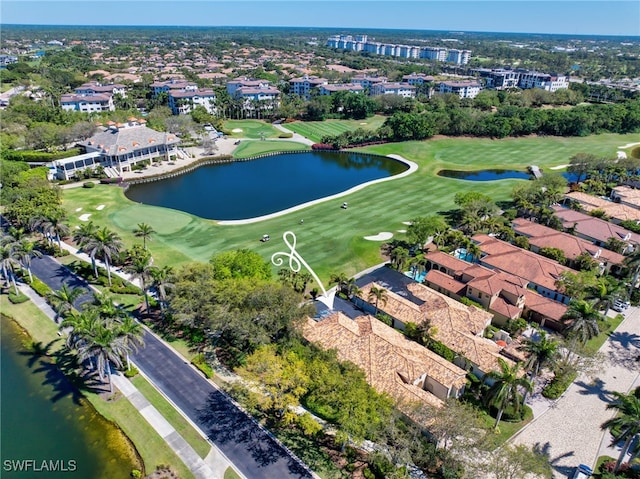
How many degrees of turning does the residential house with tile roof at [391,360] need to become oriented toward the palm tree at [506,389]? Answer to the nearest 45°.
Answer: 0° — it already faces it

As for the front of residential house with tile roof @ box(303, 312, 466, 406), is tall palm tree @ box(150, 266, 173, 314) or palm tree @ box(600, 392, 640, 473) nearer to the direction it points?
the palm tree

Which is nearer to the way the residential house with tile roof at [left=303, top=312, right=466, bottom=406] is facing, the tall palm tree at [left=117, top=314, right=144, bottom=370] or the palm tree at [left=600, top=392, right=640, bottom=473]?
the palm tree

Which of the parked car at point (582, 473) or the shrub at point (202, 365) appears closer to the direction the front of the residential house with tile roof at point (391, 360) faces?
the parked car

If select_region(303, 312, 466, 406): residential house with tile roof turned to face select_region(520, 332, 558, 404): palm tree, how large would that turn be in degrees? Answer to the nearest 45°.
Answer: approximately 45° to its left

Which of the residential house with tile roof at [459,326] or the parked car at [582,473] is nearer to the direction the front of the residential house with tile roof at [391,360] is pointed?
the parked car

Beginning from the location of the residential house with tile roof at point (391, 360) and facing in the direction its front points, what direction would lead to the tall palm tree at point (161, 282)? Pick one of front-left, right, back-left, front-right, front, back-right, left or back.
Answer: back-right

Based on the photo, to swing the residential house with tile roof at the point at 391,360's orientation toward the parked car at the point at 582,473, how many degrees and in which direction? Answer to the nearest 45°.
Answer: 0° — it already faces it

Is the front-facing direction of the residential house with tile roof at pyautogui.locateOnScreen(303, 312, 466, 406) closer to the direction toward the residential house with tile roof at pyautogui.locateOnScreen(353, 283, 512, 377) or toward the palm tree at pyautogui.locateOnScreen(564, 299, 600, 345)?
the palm tree

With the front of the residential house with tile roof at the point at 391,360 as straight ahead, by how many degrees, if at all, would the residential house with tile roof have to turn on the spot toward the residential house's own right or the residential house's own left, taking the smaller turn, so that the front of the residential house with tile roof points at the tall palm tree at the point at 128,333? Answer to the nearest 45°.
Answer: approximately 135° to the residential house's own right

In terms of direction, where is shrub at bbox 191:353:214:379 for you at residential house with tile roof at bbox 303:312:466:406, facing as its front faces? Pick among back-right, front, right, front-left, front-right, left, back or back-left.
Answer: back-right

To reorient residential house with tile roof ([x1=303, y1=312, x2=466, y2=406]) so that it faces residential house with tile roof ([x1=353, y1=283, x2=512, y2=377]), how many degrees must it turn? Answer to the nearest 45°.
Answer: approximately 90° to its left

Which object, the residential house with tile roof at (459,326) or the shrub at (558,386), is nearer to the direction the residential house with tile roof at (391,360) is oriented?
the shrub

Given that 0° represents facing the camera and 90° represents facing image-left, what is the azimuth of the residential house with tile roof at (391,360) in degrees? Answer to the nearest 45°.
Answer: approximately 315°
